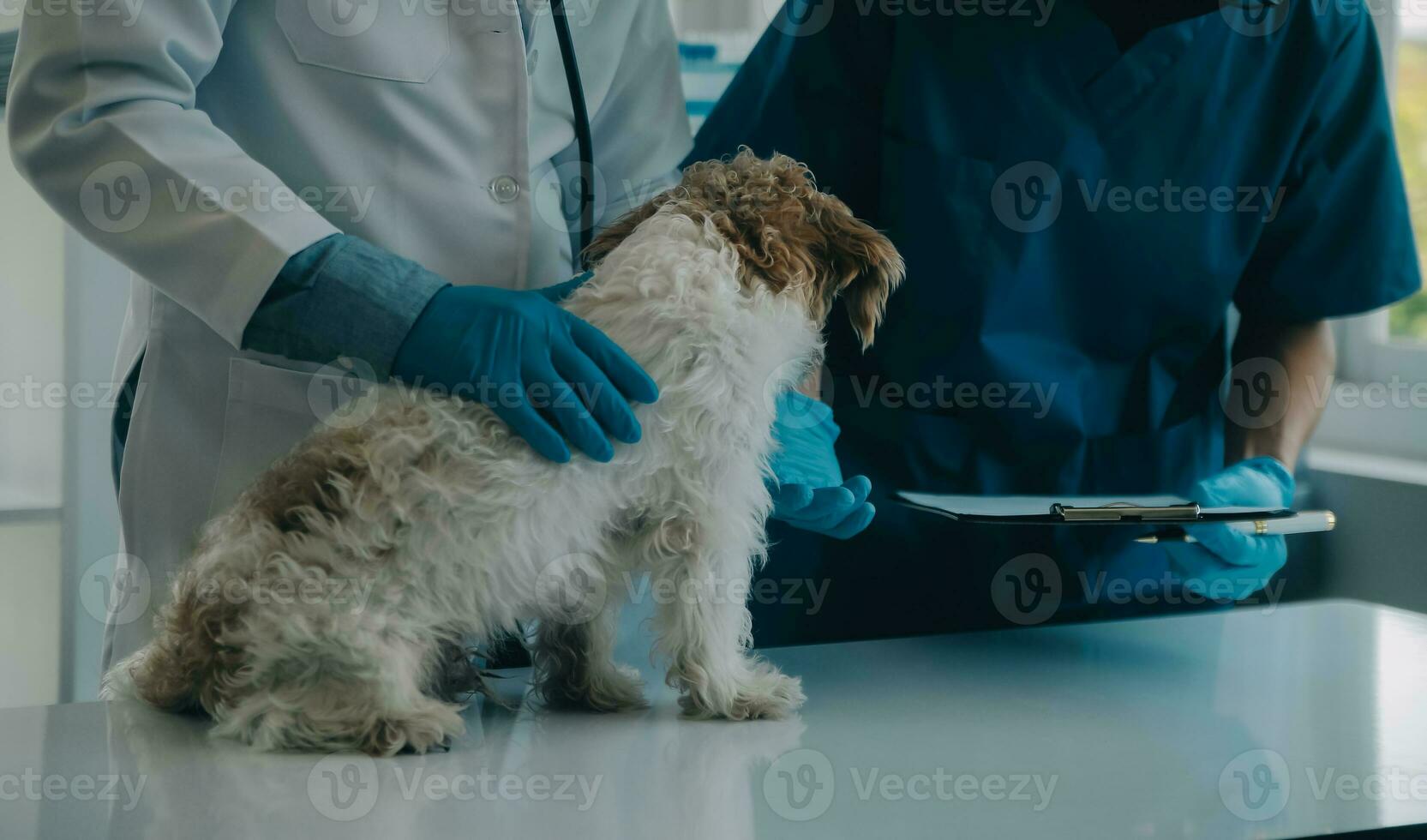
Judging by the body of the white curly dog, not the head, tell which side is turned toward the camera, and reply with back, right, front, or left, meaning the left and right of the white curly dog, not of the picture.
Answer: right
